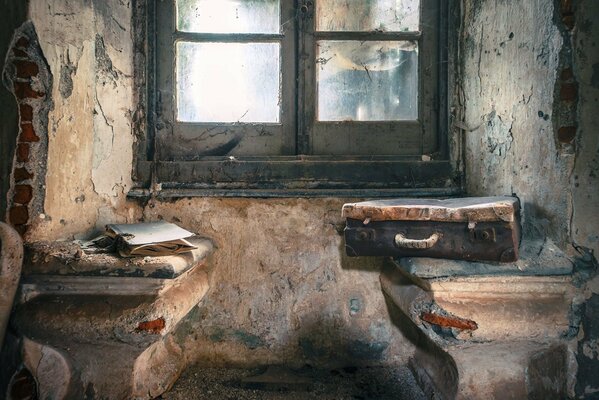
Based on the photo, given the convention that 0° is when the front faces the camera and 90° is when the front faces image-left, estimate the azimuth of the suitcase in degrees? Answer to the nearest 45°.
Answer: approximately 0°
